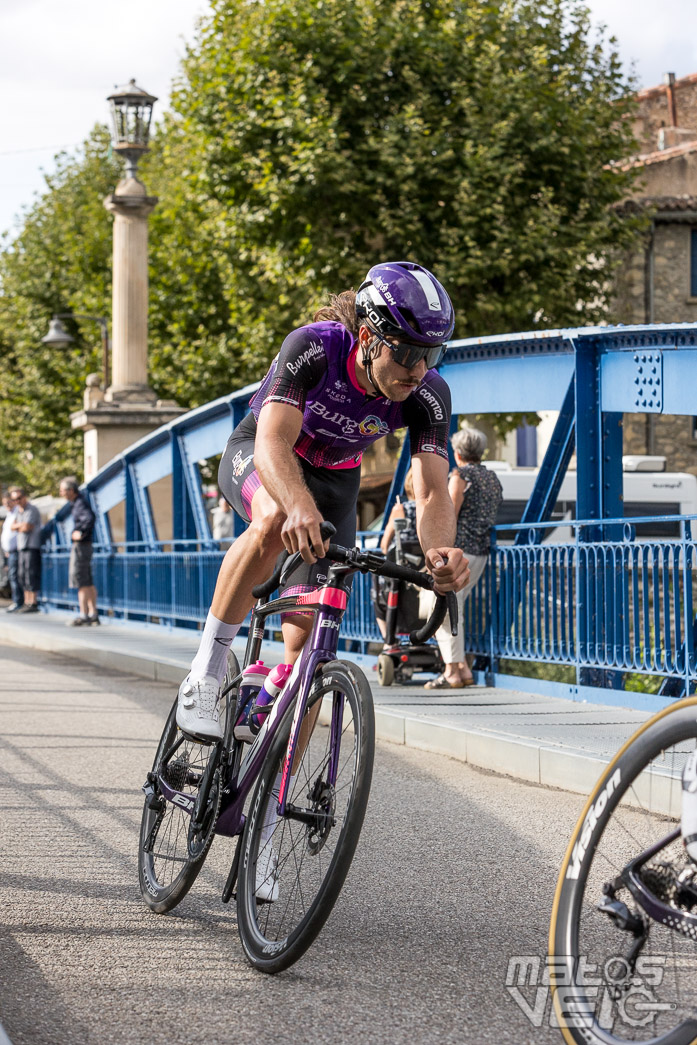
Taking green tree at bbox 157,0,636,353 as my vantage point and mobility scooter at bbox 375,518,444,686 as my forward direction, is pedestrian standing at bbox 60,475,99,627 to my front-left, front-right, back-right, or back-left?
front-right

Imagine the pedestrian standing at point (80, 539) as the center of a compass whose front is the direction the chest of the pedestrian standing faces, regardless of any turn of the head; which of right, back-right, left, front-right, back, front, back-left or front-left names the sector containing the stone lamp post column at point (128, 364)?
right

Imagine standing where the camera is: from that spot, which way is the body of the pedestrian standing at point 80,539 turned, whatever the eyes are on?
to the viewer's left

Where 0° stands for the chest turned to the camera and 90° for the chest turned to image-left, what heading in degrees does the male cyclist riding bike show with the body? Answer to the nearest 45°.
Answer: approximately 315°

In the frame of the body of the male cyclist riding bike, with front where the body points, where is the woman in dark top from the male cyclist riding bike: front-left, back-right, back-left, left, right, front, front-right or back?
back-left

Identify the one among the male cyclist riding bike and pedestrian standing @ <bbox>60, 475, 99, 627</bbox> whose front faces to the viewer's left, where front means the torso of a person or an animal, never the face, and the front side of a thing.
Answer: the pedestrian standing

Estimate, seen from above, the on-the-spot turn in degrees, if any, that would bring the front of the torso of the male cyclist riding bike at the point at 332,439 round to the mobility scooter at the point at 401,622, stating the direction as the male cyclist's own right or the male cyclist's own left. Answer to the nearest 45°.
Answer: approximately 135° to the male cyclist's own left
